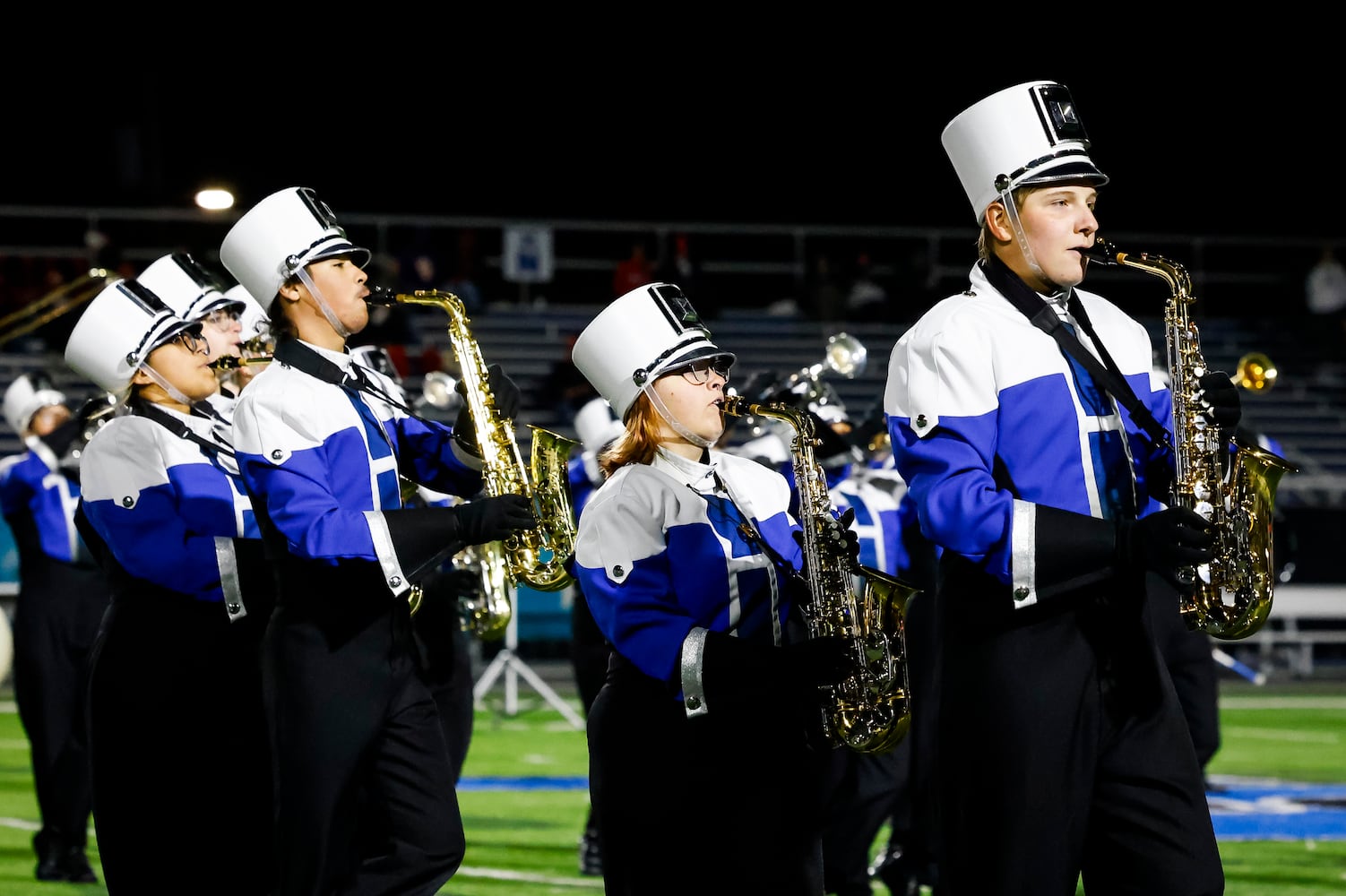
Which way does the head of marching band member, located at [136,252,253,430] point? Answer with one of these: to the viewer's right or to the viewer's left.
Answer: to the viewer's right

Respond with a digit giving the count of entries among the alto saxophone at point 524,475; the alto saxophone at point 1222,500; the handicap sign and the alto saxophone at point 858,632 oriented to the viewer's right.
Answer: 3

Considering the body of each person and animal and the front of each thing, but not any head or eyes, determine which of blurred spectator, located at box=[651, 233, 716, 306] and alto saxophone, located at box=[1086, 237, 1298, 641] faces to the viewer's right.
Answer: the alto saxophone

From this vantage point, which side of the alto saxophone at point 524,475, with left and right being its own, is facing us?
right

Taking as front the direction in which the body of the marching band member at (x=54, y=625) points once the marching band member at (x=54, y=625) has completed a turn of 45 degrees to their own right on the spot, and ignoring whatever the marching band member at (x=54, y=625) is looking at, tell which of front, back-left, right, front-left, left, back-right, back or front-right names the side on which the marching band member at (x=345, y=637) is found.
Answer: front

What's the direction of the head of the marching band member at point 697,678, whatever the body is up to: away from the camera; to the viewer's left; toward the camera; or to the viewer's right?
to the viewer's right

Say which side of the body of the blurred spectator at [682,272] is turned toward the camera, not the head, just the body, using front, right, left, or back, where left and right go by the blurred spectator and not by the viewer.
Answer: front

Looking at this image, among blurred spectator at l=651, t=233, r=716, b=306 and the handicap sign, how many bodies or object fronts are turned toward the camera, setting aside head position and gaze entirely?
2

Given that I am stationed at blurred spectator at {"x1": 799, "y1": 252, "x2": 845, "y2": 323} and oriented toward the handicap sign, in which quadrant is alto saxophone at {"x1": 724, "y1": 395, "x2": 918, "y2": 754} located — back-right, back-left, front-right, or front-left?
front-left

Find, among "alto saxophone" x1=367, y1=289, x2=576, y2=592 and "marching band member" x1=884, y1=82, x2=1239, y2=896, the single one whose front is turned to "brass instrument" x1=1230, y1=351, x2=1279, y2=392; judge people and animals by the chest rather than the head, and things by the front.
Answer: the alto saxophone

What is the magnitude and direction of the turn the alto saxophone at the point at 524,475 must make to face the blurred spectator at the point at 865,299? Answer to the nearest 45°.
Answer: approximately 90° to its left

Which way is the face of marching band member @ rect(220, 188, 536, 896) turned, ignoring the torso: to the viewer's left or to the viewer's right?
to the viewer's right

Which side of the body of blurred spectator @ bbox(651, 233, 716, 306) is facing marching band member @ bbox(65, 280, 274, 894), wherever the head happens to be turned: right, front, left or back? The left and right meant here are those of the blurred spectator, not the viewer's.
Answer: front

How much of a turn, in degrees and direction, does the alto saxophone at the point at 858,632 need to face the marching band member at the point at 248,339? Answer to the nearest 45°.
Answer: approximately 135° to its left

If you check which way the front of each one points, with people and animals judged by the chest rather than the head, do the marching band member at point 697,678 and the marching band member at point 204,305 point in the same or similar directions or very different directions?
same or similar directions

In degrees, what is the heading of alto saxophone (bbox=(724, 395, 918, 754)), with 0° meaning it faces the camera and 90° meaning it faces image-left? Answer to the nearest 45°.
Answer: approximately 270°

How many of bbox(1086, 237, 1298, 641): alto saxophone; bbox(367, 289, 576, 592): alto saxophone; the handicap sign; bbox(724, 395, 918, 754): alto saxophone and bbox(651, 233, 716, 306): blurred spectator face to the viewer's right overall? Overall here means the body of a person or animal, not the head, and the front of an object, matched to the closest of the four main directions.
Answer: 3

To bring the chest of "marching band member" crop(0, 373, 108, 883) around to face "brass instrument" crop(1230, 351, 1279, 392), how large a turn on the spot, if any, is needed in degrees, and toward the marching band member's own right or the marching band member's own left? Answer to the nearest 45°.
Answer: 0° — they already face it

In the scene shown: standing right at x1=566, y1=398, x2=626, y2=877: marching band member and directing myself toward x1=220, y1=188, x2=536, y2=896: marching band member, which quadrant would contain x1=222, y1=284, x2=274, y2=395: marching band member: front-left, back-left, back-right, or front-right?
front-right
